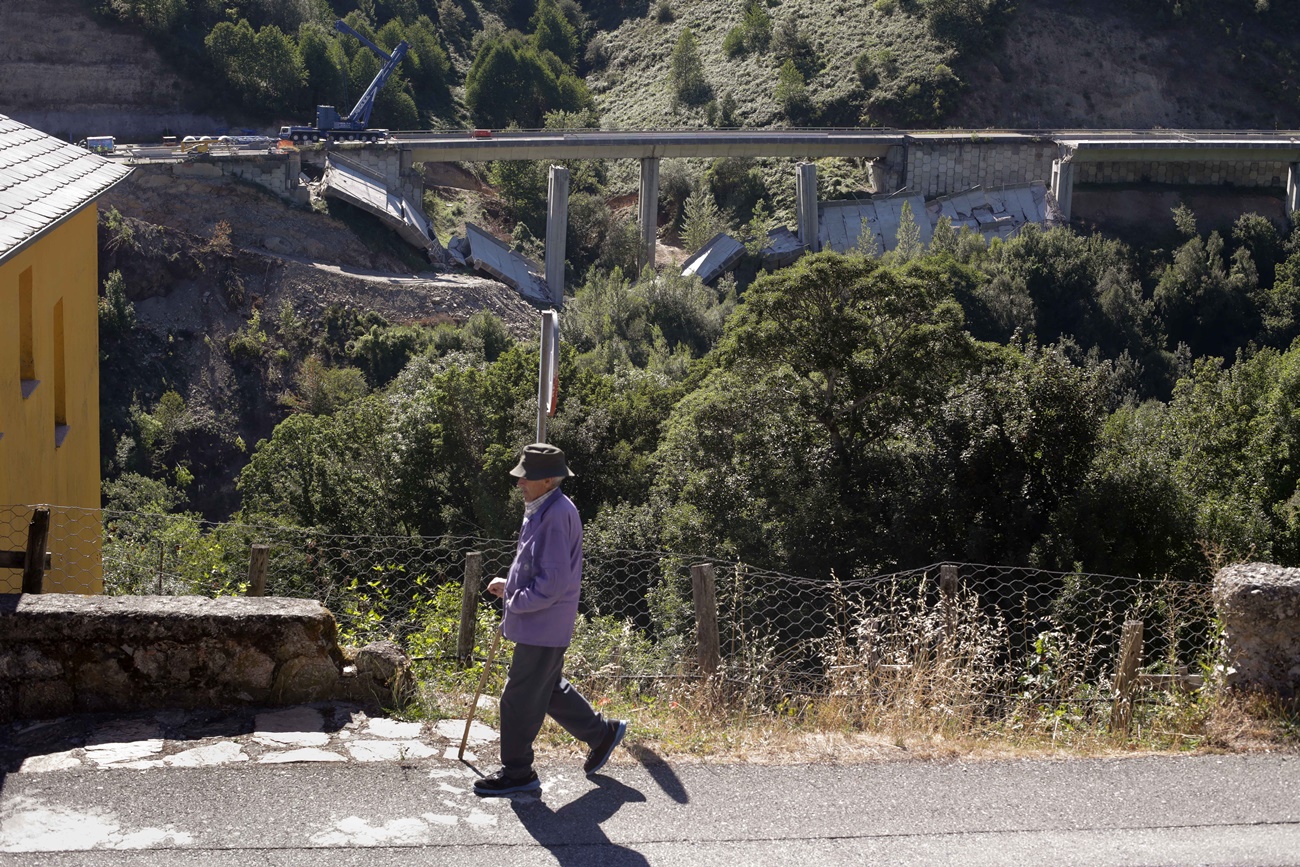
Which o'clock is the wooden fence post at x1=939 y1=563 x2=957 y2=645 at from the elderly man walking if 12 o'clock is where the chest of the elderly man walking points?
The wooden fence post is roughly at 5 o'clock from the elderly man walking.

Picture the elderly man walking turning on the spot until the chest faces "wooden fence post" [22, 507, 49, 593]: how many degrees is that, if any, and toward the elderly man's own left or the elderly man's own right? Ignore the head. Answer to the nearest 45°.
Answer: approximately 45° to the elderly man's own right

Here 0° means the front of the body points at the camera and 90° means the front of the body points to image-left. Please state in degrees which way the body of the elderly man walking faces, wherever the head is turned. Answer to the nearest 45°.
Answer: approximately 90°

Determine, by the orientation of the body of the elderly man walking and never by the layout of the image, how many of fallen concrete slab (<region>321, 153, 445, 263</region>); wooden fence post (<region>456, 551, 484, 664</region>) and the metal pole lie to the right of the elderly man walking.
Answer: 3

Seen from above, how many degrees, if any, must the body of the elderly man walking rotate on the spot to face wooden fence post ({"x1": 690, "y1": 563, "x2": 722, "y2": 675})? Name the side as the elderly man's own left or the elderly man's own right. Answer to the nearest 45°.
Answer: approximately 135° to the elderly man's own right

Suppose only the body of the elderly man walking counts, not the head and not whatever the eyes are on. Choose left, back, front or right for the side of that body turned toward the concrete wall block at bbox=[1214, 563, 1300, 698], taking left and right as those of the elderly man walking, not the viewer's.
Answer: back

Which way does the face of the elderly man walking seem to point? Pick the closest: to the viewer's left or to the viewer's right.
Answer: to the viewer's left

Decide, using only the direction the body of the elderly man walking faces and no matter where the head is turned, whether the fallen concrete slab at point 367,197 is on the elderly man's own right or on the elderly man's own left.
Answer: on the elderly man's own right

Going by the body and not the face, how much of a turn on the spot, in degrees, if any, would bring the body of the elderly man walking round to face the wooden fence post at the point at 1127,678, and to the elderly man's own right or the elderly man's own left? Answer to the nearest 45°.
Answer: approximately 180°

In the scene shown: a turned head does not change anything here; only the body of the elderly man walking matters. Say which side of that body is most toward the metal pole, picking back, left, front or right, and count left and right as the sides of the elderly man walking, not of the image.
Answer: right
